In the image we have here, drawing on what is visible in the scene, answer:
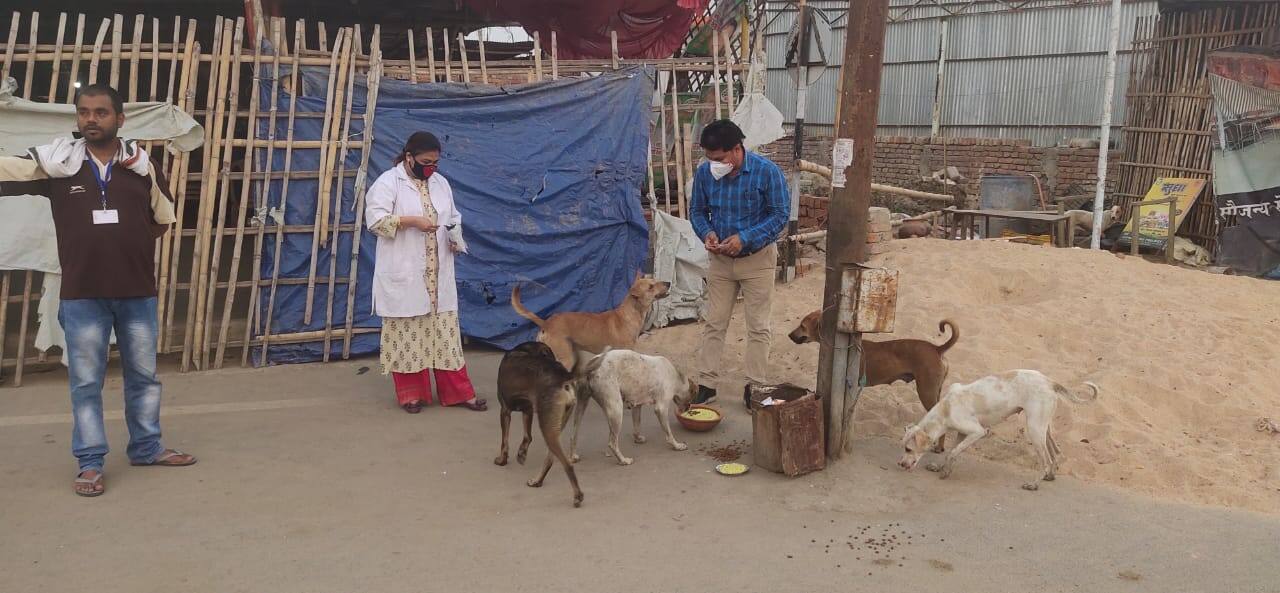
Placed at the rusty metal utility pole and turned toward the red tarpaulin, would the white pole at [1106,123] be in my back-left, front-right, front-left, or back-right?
front-right

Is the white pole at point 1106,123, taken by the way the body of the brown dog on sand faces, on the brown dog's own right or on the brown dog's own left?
on the brown dog's own right

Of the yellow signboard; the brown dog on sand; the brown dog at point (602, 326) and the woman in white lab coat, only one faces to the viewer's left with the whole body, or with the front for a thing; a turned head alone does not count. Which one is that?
the brown dog on sand

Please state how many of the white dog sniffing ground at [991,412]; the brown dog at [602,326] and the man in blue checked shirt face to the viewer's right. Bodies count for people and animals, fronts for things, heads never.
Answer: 1

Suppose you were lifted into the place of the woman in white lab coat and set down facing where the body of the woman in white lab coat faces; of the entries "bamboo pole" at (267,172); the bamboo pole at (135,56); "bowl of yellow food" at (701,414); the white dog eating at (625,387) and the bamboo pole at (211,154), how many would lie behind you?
3

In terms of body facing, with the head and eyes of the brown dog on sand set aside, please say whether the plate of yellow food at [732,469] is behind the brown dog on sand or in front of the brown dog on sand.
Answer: in front

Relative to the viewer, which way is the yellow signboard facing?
toward the camera

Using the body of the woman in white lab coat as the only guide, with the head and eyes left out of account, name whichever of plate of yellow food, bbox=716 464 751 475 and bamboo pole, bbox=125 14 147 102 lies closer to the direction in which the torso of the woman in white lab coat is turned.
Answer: the plate of yellow food

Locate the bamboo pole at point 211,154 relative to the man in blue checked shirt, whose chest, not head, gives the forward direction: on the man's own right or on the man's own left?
on the man's own right

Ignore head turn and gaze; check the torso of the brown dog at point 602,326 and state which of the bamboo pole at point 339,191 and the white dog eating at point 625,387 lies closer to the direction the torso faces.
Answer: the white dog eating

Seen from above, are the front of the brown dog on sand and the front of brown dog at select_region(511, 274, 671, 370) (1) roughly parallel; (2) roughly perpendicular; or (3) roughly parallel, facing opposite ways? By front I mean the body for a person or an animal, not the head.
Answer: roughly parallel, facing opposite ways

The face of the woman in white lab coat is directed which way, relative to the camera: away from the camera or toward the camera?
toward the camera

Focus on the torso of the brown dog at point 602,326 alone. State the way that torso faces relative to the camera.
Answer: to the viewer's right

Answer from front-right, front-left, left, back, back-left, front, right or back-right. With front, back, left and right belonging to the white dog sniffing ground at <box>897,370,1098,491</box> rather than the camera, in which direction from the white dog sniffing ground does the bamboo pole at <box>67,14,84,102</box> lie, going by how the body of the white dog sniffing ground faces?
front

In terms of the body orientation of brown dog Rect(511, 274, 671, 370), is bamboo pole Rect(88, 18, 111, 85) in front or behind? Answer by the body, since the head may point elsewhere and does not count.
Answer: behind

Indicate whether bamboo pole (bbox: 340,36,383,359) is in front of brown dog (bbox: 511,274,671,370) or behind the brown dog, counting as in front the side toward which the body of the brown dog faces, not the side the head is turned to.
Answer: behind

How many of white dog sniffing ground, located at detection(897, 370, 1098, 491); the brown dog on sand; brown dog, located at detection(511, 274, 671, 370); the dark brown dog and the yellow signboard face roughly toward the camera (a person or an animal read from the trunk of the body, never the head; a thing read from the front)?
1

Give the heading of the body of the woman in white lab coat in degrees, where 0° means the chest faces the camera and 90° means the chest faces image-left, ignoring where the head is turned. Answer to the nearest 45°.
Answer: approximately 315°

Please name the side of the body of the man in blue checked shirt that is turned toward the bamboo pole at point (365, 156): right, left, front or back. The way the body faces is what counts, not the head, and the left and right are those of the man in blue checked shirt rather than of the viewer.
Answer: right

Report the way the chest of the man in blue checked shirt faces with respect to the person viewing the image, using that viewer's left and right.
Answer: facing the viewer and to the left of the viewer

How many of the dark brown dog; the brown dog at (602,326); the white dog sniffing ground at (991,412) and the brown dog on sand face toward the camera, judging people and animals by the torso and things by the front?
0

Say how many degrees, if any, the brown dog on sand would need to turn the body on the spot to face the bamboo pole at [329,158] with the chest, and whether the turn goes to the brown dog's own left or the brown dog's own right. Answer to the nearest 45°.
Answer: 0° — it already faces it

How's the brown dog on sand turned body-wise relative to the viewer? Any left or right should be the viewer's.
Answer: facing to the left of the viewer

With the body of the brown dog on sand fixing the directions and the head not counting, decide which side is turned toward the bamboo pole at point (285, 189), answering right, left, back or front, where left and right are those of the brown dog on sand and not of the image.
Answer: front
